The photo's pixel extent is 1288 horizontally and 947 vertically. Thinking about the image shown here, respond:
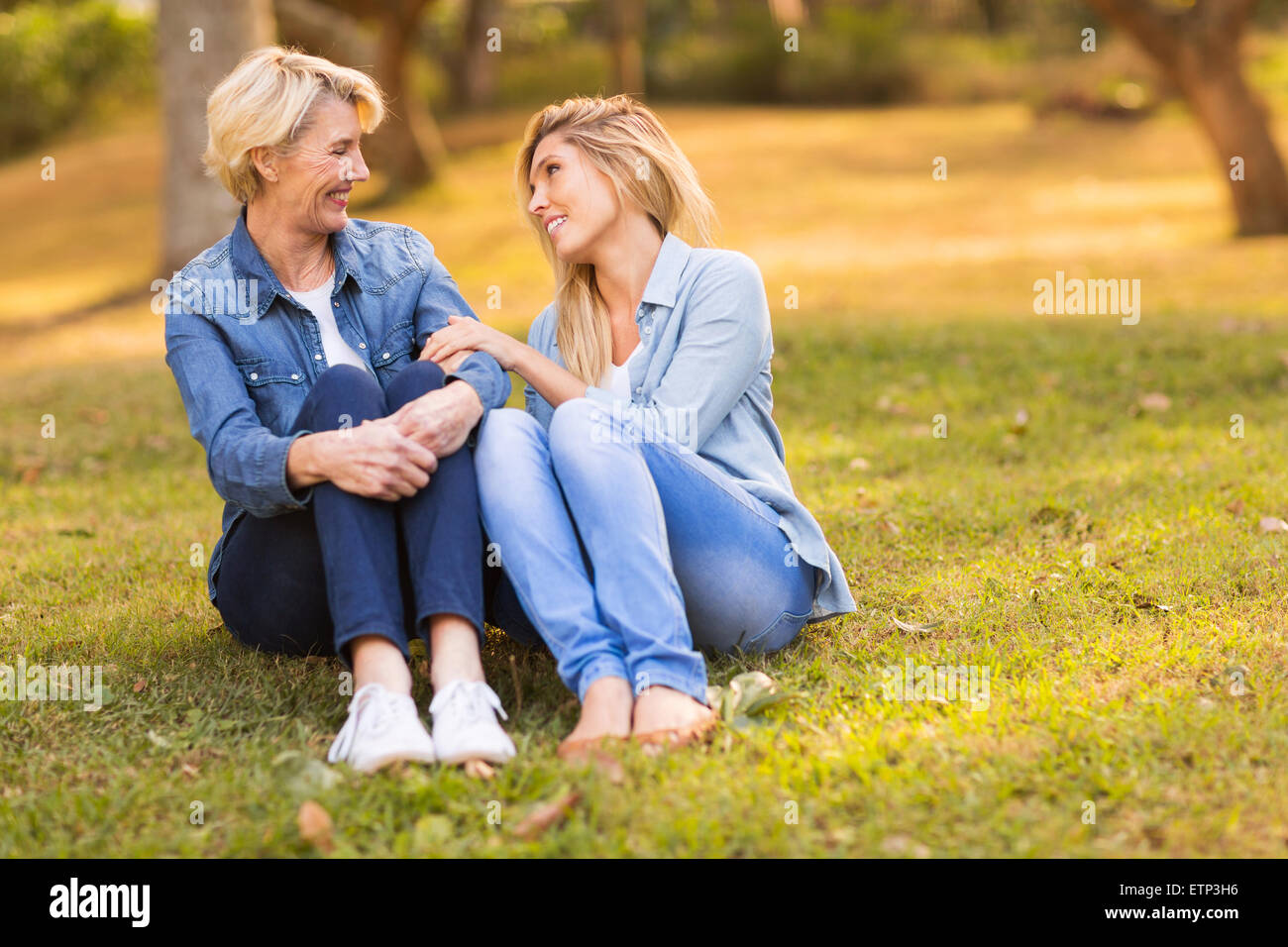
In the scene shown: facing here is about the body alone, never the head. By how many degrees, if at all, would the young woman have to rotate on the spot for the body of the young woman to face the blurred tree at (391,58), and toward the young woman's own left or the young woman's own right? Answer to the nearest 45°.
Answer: approximately 135° to the young woman's own right

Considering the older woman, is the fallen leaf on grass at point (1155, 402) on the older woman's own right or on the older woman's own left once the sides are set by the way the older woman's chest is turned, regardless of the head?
on the older woman's own left

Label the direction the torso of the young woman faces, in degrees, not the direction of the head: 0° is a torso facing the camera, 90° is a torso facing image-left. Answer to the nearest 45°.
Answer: approximately 45°

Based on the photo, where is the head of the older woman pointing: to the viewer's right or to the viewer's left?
to the viewer's right

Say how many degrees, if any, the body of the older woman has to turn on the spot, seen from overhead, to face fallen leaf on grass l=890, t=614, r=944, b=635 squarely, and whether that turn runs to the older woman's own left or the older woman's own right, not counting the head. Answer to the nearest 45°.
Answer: approximately 45° to the older woman's own left

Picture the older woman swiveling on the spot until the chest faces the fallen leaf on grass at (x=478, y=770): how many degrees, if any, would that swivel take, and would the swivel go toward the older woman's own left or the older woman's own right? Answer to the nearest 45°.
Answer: approximately 45° to the older woman's own right

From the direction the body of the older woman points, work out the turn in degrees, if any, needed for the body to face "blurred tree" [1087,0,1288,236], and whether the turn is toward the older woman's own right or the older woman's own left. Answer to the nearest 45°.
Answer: approximately 90° to the older woman's own left

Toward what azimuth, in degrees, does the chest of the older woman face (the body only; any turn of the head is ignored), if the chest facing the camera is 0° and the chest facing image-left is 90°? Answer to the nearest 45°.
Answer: approximately 315°

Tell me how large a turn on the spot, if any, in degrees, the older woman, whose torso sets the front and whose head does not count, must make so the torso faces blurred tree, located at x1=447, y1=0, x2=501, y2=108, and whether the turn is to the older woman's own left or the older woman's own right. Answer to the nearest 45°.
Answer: approximately 135° to the older woman's own left

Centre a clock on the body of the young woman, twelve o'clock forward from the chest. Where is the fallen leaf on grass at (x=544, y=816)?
The fallen leaf on grass is roughly at 11 o'clock from the young woman.

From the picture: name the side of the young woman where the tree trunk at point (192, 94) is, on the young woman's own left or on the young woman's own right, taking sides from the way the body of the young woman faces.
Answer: on the young woman's own right
